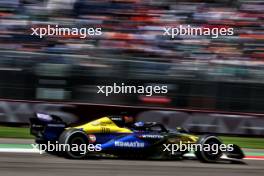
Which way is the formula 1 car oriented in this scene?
to the viewer's right
